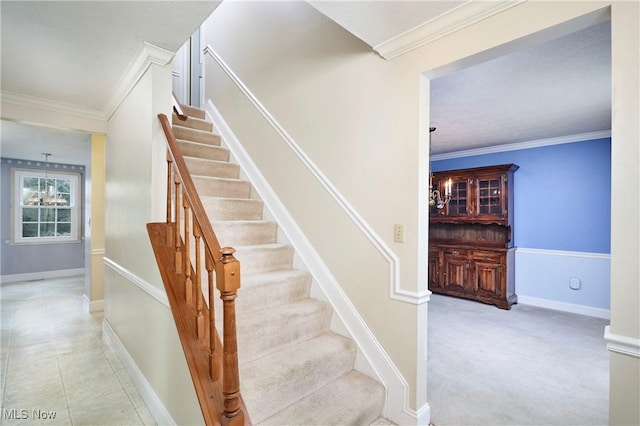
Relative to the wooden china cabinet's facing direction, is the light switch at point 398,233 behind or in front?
in front

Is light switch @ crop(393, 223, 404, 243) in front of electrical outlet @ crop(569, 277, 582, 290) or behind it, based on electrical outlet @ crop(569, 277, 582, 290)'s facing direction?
in front

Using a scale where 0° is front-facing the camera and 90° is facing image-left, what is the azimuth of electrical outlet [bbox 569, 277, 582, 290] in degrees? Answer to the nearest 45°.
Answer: approximately 0°

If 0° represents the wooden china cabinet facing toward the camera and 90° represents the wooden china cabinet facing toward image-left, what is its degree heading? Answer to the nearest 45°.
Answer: approximately 45°

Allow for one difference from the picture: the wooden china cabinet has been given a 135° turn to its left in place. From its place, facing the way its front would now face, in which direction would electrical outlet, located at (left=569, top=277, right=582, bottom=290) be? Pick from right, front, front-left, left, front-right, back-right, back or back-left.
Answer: front
